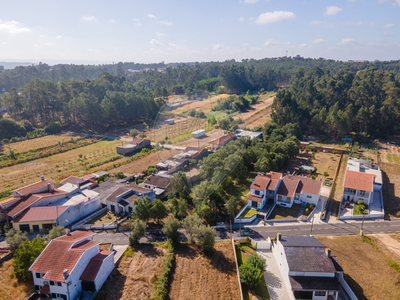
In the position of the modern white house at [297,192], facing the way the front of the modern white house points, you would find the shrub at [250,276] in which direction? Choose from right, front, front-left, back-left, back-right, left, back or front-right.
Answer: front

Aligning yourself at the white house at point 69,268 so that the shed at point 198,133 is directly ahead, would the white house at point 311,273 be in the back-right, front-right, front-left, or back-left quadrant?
front-right

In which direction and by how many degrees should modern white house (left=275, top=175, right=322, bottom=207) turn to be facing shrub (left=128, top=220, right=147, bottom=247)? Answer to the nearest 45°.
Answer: approximately 45° to its right

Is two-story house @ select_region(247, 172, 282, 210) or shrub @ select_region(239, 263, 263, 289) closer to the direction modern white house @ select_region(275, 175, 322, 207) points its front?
the shrub

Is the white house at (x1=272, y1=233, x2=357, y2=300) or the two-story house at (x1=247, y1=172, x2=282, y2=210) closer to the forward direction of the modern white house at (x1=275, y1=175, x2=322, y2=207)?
the white house

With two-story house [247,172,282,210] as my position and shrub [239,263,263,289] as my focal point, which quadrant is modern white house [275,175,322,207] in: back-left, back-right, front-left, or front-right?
back-left

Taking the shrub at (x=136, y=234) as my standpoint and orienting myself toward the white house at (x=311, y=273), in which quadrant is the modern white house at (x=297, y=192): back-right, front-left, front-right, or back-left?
front-left

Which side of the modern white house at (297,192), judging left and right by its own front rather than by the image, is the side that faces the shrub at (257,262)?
front

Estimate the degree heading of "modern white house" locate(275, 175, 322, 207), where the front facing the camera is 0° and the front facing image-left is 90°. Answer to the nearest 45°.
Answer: approximately 0°

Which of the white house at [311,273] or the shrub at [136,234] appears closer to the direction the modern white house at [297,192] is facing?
the white house

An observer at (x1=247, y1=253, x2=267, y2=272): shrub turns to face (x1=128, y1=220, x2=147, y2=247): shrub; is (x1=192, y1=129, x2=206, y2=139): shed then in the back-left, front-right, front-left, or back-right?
front-right

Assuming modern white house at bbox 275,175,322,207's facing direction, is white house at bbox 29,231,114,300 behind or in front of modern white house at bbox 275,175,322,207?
in front
